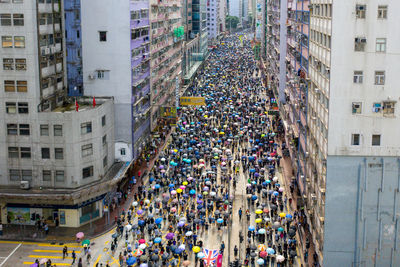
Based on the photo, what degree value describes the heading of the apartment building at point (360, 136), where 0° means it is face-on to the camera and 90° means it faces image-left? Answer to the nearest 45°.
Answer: approximately 90°

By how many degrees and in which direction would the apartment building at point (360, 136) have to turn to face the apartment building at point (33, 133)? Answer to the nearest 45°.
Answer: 0° — it already faces it
